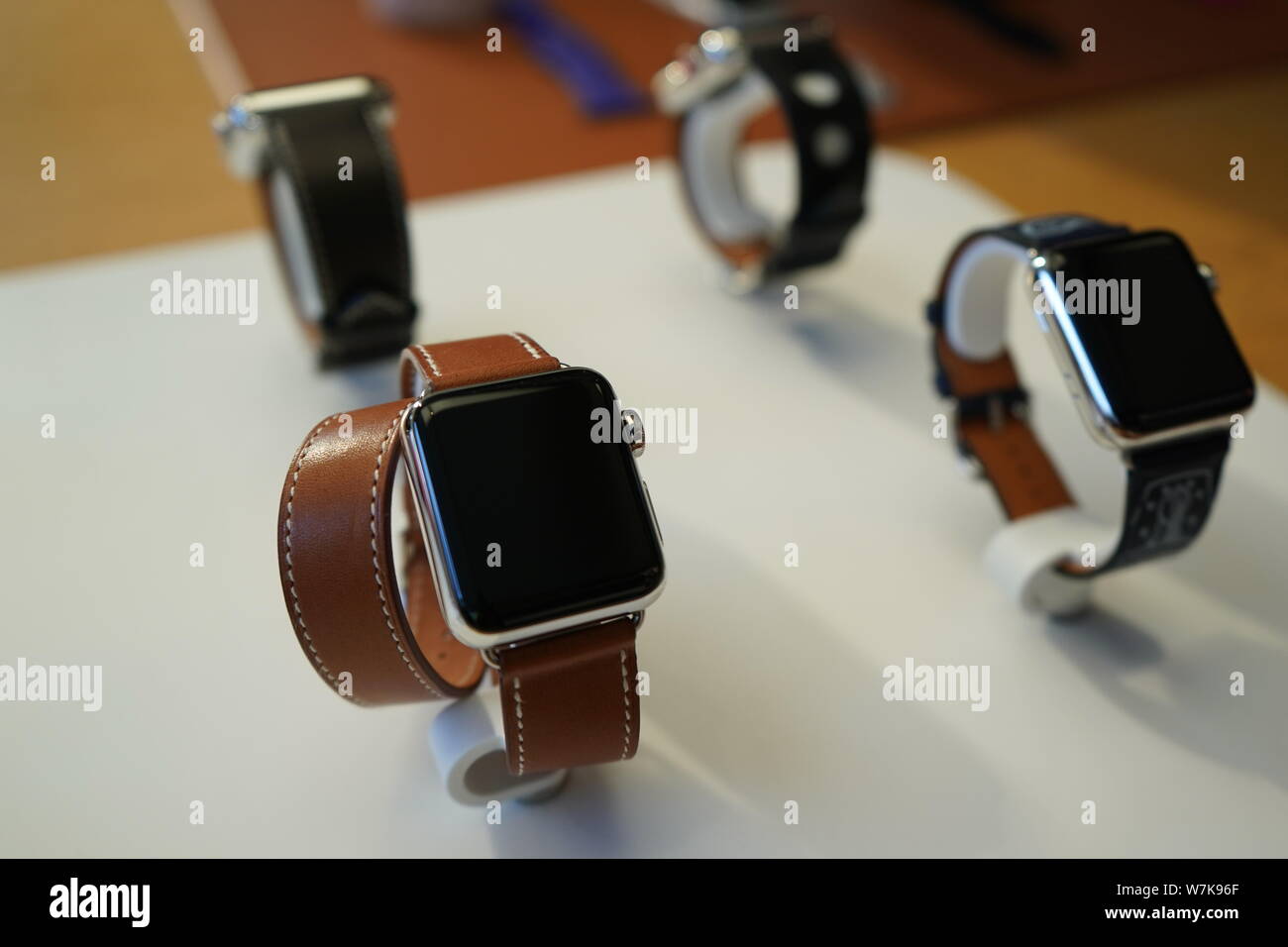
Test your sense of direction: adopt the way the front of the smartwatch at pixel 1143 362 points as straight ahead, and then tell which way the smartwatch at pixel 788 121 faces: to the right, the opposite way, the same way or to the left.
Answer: the opposite way

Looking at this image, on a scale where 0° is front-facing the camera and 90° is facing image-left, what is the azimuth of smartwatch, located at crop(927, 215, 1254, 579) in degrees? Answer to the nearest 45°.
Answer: approximately 315°

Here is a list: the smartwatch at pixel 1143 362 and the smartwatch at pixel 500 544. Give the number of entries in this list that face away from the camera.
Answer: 0

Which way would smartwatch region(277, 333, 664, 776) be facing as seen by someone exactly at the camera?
facing the viewer and to the right of the viewer

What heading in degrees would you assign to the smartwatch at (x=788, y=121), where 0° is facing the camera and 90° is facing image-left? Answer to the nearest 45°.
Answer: approximately 135°
